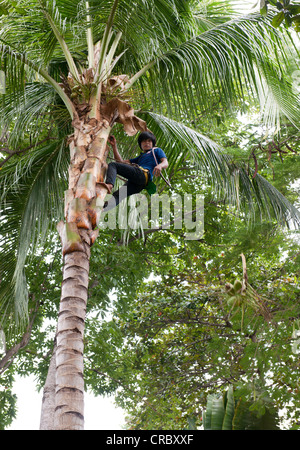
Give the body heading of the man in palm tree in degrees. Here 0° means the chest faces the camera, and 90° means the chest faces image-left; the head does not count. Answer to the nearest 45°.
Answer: approximately 45°
